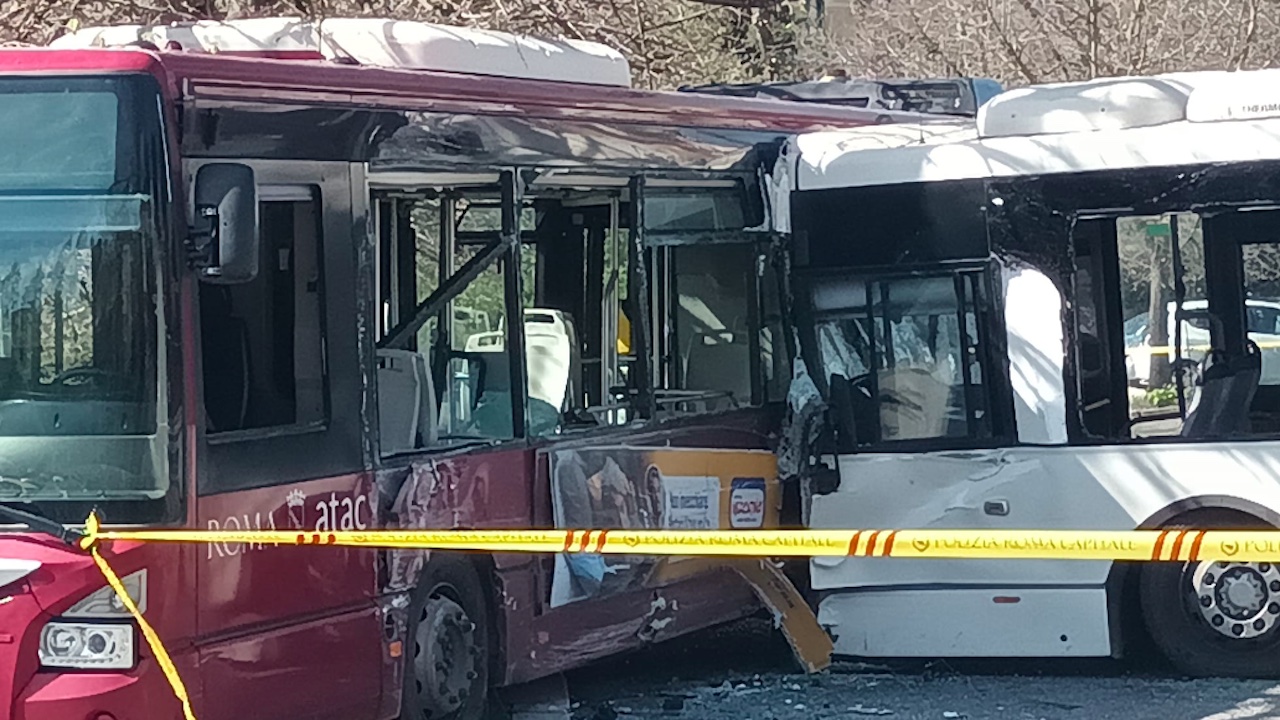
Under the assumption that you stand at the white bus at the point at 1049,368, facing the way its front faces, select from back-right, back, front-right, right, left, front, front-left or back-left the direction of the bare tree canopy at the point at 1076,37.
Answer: right

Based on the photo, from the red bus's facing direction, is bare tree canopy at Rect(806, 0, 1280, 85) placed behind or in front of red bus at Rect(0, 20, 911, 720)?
behind

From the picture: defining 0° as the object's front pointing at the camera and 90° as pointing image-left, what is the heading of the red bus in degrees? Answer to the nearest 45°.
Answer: approximately 45°

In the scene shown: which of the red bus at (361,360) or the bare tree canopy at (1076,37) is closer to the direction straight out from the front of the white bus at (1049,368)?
the red bus

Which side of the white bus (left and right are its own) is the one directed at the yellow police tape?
left

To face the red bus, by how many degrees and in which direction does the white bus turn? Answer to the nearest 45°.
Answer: approximately 45° to its left

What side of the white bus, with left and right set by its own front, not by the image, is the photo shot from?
left
